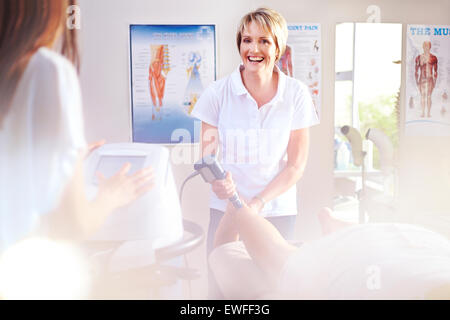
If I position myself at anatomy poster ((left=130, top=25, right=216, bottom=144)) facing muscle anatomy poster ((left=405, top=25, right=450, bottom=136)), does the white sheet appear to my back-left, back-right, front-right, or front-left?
front-right

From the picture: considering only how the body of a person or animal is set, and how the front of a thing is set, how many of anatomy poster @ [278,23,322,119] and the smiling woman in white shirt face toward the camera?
2

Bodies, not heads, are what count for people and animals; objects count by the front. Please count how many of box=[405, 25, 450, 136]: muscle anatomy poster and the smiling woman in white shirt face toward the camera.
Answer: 2

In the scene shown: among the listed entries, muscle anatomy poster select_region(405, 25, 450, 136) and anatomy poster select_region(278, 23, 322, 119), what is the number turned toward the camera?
2

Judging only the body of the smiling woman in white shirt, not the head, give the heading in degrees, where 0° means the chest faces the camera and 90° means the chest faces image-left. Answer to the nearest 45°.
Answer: approximately 0°

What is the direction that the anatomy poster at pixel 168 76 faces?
toward the camera

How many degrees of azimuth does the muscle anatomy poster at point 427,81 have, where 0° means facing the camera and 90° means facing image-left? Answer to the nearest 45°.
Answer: approximately 0°

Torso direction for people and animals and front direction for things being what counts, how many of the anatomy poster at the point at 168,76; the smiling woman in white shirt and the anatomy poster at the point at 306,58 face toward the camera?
3

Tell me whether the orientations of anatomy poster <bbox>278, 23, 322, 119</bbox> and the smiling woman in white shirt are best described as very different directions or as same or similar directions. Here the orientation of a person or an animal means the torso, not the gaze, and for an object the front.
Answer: same or similar directions

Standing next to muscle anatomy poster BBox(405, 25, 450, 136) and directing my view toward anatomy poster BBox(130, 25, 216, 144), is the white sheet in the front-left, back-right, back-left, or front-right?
front-left
